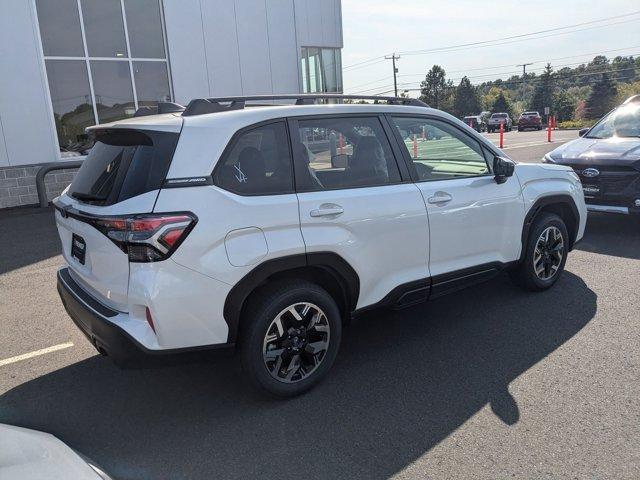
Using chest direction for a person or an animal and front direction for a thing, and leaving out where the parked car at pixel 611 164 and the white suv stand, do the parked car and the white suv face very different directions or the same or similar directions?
very different directions

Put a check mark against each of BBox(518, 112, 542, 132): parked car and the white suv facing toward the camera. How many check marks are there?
1

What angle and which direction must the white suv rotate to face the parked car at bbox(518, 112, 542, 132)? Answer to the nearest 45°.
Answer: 0° — it already faces it

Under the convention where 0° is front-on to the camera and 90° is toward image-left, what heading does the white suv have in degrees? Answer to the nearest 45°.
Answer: approximately 225°

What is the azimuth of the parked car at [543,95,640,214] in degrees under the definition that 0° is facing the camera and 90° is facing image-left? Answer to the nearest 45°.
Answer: approximately 45°

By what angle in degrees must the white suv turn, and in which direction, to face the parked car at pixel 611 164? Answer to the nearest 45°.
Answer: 0° — it already faces it

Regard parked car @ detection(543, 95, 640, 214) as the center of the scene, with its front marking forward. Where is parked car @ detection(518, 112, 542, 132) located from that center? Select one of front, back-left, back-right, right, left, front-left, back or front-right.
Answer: back-right

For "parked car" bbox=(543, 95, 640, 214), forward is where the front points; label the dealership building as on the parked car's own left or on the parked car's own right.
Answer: on the parked car's own right

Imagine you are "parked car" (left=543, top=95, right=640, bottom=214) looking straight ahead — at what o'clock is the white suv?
The white suv is roughly at 11 o'clock from the parked car.
